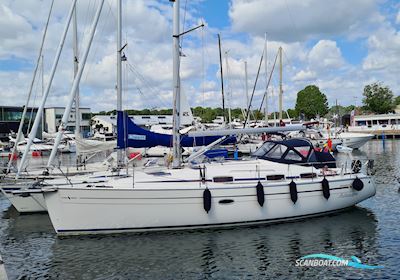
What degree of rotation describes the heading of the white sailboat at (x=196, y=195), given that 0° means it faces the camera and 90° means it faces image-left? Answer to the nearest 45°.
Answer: approximately 90°

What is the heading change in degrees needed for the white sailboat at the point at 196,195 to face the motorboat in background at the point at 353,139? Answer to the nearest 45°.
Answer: approximately 135° to its right
